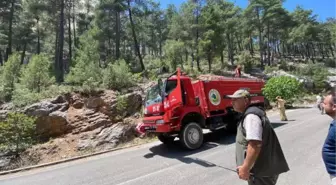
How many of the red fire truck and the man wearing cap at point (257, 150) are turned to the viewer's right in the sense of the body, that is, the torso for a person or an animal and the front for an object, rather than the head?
0

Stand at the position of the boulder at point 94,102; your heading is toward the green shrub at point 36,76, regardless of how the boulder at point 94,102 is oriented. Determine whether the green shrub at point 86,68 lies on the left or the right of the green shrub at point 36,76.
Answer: right

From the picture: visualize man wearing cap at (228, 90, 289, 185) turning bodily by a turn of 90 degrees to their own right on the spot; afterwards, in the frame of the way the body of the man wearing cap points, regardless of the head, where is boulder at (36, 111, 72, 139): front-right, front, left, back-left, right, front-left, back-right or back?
front-left

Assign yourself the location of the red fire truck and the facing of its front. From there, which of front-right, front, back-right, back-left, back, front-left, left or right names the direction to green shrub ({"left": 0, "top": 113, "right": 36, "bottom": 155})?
front-right

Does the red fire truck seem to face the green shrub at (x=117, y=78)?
no

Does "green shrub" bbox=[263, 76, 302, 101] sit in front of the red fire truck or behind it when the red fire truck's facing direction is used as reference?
behind

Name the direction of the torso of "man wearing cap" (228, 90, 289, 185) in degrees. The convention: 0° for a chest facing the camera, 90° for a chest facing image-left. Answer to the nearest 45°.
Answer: approximately 90°

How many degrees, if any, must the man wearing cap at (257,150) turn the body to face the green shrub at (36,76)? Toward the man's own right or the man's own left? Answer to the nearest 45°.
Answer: approximately 45° to the man's own right

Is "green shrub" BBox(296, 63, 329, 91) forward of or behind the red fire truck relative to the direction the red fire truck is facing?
behind

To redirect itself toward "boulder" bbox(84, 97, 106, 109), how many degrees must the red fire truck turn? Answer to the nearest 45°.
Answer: approximately 90° to its right

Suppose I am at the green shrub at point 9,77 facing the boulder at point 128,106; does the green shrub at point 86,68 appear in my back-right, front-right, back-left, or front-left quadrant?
front-left

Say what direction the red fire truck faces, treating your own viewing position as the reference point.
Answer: facing the viewer and to the left of the viewer

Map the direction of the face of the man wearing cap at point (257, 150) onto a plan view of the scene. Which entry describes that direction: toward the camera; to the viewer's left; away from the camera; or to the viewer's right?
to the viewer's left

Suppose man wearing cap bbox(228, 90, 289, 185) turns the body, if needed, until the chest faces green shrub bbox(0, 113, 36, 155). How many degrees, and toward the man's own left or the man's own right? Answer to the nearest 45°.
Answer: approximately 45° to the man's own right

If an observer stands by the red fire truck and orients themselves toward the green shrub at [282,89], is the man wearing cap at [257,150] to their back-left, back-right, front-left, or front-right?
back-right

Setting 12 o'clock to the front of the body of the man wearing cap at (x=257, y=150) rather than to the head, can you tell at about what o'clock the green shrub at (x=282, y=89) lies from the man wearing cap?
The green shrub is roughly at 3 o'clock from the man wearing cap.

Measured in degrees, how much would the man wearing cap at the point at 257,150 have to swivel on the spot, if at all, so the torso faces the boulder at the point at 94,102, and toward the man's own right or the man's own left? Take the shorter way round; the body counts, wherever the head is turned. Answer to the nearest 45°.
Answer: approximately 45° to the man's own right

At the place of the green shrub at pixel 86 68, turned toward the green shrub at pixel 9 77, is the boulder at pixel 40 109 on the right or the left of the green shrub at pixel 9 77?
left
